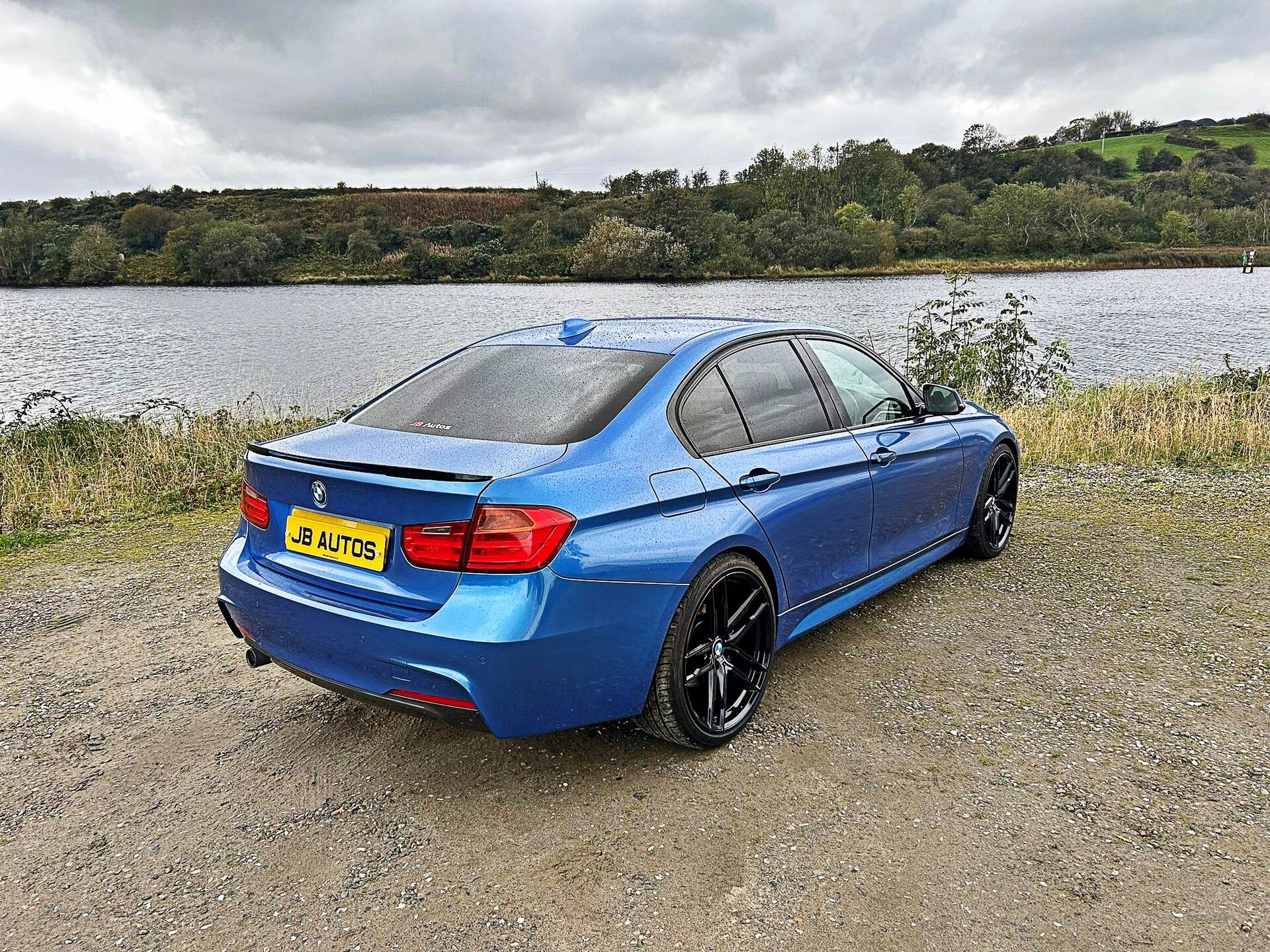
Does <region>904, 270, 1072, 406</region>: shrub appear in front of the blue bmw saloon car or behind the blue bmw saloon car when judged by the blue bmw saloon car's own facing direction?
in front

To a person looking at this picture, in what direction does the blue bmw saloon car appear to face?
facing away from the viewer and to the right of the viewer
